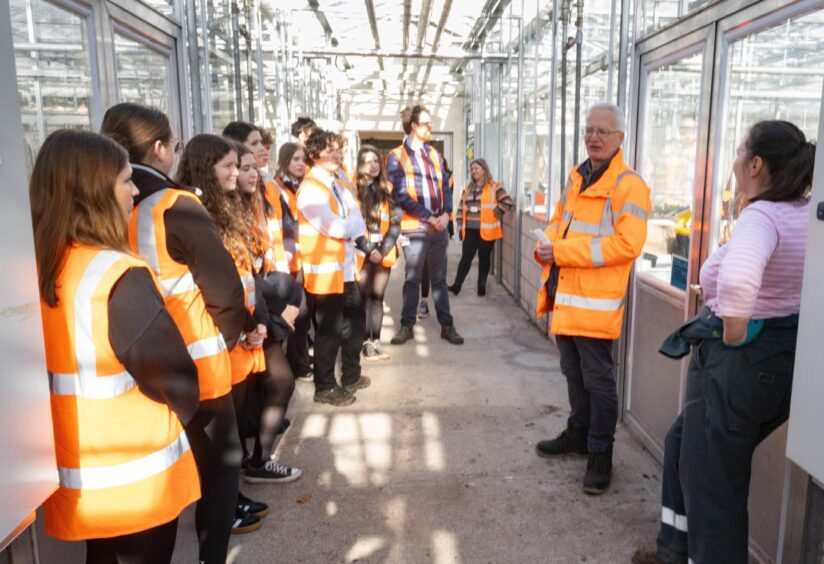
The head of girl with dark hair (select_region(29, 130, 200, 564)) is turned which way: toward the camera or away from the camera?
away from the camera

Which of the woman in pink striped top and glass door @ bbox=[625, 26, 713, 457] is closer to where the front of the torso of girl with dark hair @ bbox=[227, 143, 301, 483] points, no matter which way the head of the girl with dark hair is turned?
the glass door

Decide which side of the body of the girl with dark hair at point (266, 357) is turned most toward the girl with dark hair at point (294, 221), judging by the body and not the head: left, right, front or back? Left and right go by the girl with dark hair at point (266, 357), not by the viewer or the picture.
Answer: left

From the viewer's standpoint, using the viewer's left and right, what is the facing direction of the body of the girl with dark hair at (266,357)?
facing to the right of the viewer

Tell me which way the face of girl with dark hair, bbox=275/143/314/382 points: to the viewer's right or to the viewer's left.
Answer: to the viewer's right

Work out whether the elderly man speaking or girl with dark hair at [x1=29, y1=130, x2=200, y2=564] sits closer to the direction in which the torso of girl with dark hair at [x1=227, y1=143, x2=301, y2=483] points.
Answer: the elderly man speaking

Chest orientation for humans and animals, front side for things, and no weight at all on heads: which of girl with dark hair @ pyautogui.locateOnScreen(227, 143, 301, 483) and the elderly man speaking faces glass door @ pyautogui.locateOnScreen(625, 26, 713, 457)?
the girl with dark hair

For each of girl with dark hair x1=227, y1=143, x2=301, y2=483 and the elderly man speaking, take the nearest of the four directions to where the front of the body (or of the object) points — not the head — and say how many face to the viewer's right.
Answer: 1

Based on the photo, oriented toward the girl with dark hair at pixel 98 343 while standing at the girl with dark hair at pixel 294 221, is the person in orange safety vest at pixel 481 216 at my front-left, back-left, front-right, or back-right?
back-left

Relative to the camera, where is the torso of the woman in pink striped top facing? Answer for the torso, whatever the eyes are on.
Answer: to the viewer's left

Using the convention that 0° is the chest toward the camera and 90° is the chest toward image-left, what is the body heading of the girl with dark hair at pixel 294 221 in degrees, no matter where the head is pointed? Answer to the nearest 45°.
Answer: approximately 315°

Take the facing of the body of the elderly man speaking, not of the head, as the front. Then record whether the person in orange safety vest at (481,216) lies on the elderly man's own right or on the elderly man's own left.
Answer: on the elderly man's own right
